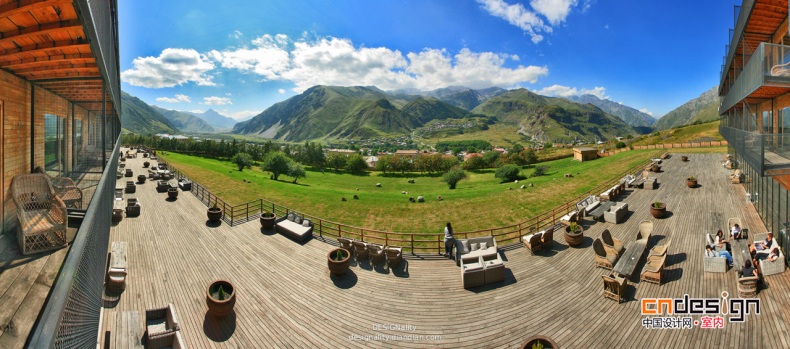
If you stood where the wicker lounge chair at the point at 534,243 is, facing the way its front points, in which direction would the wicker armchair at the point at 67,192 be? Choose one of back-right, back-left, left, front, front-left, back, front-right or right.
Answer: left

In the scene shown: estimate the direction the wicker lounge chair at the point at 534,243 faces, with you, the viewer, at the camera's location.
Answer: facing away from the viewer and to the left of the viewer

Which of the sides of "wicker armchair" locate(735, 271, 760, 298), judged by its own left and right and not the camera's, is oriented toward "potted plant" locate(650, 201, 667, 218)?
front

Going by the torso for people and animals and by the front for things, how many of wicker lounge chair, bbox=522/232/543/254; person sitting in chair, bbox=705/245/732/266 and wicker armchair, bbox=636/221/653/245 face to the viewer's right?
1

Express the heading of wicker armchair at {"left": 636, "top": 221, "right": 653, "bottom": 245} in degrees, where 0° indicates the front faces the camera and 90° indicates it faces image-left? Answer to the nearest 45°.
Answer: approximately 45°

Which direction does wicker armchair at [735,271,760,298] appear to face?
away from the camera

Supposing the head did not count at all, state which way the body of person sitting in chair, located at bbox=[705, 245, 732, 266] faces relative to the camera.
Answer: to the viewer's right

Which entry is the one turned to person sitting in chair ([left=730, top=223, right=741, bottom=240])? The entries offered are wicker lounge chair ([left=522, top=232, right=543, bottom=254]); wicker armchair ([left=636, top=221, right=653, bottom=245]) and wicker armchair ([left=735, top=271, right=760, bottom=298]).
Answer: wicker armchair ([left=735, top=271, right=760, bottom=298])

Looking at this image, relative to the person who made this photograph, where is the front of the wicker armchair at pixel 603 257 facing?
facing to the right of the viewer
